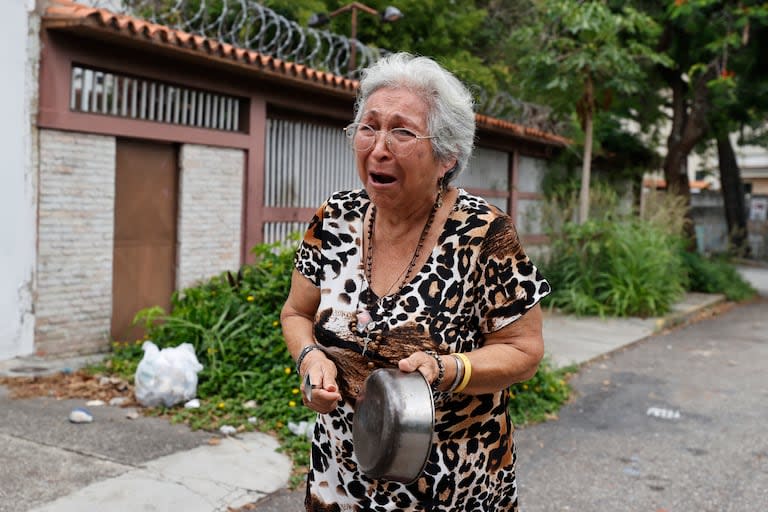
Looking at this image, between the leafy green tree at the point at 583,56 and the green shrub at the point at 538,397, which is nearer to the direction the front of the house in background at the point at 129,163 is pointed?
the green shrub

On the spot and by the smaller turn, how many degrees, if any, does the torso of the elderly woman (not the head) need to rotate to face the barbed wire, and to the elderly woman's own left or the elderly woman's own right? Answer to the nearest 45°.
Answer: approximately 135° to the elderly woman's own right

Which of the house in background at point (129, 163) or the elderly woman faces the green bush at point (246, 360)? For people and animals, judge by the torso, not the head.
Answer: the house in background

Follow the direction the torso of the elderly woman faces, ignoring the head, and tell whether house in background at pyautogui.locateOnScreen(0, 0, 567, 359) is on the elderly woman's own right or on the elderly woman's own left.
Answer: on the elderly woman's own right

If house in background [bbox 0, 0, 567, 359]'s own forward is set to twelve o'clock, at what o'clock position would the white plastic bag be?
The white plastic bag is roughly at 1 o'clock from the house in background.

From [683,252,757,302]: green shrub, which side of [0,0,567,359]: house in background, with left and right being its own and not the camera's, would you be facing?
left

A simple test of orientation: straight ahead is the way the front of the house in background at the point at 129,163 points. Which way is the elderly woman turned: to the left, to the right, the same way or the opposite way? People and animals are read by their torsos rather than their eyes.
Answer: to the right

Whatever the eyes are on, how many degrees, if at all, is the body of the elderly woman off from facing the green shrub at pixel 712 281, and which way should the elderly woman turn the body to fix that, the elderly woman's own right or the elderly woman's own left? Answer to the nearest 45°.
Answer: approximately 180°

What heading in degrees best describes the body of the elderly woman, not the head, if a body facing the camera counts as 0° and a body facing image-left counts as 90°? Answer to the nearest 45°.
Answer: approximately 45°

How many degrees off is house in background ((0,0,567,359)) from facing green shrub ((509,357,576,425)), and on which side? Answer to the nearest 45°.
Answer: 0° — it already faces it

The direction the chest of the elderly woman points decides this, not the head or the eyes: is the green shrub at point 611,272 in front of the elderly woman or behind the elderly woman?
behind

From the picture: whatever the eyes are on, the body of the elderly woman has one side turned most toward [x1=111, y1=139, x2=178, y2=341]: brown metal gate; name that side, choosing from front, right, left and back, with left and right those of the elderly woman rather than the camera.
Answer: right
